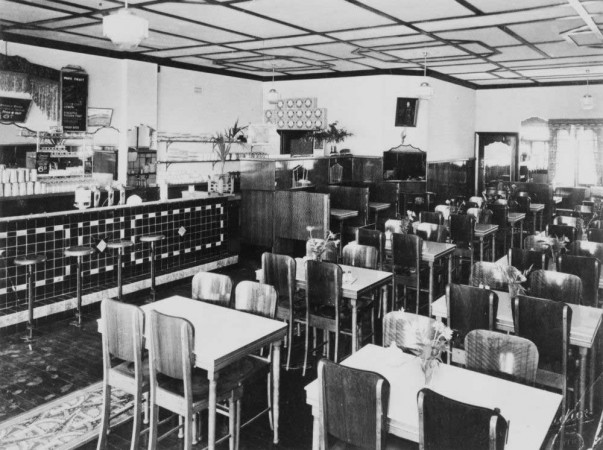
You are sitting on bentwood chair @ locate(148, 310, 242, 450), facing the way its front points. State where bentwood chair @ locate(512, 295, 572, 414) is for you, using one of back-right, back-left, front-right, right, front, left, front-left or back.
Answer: front-right

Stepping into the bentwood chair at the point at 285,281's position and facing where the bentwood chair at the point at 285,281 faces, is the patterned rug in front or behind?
behind

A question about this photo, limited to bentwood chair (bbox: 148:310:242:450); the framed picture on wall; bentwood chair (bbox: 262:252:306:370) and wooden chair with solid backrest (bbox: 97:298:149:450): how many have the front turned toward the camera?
1

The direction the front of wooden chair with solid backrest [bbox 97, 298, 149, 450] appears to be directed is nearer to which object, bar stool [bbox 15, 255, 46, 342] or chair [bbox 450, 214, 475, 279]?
the chair

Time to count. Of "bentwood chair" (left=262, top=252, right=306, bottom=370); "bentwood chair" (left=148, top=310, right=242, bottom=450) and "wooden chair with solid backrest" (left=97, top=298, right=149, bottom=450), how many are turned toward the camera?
0

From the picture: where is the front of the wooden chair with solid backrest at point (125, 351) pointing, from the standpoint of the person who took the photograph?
facing away from the viewer and to the right of the viewer

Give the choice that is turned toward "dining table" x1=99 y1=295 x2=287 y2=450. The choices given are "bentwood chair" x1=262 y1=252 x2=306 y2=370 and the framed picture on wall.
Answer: the framed picture on wall

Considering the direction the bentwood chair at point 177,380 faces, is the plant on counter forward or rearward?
forward

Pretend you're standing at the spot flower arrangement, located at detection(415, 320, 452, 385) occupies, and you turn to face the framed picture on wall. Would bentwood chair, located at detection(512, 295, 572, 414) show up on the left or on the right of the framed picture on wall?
right

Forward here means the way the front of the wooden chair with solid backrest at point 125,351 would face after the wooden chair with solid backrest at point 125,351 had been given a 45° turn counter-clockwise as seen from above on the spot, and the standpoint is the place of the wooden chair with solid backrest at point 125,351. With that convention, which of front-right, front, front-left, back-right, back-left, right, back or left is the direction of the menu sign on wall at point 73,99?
front

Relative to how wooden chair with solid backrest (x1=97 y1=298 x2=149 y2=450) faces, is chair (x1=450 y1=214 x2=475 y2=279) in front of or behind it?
in front

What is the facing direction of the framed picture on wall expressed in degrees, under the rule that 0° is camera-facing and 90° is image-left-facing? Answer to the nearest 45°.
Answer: approximately 0°

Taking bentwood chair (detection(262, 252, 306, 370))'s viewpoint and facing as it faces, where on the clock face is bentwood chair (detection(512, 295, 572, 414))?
bentwood chair (detection(512, 295, 572, 414)) is roughly at 3 o'clock from bentwood chair (detection(262, 252, 306, 370)).

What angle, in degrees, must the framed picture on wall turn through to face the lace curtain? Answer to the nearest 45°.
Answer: approximately 135° to its left

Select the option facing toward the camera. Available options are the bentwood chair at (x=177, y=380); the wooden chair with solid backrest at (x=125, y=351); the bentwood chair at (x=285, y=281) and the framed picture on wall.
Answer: the framed picture on wall

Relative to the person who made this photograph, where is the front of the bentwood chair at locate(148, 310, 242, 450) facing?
facing away from the viewer and to the right of the viewer
